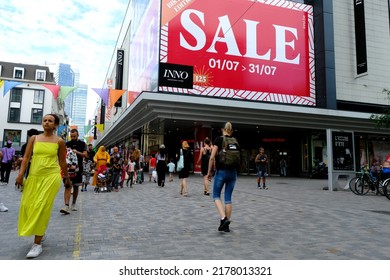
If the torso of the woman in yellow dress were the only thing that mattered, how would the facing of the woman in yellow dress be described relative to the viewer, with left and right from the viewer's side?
facing the viewer and to the left of the viewer

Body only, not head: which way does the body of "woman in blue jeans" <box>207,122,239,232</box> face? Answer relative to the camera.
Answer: away from the camera

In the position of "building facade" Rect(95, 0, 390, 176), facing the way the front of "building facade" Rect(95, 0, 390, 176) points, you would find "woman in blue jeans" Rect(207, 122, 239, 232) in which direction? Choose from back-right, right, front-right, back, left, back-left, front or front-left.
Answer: front-right

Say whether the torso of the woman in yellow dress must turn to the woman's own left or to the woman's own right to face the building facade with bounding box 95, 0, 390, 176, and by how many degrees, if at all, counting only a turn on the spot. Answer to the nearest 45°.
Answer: approximately 180°

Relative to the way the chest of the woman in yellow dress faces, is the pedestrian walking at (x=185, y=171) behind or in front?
behind

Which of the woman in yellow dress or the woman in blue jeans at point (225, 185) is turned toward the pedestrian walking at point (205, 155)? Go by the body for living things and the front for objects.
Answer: the woman in blue jeans

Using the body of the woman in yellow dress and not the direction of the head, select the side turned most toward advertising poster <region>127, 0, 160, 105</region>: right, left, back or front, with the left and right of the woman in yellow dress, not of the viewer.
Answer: back

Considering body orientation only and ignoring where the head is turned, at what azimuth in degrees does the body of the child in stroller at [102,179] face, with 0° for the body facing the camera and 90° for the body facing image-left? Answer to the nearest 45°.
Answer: approximately 0°
